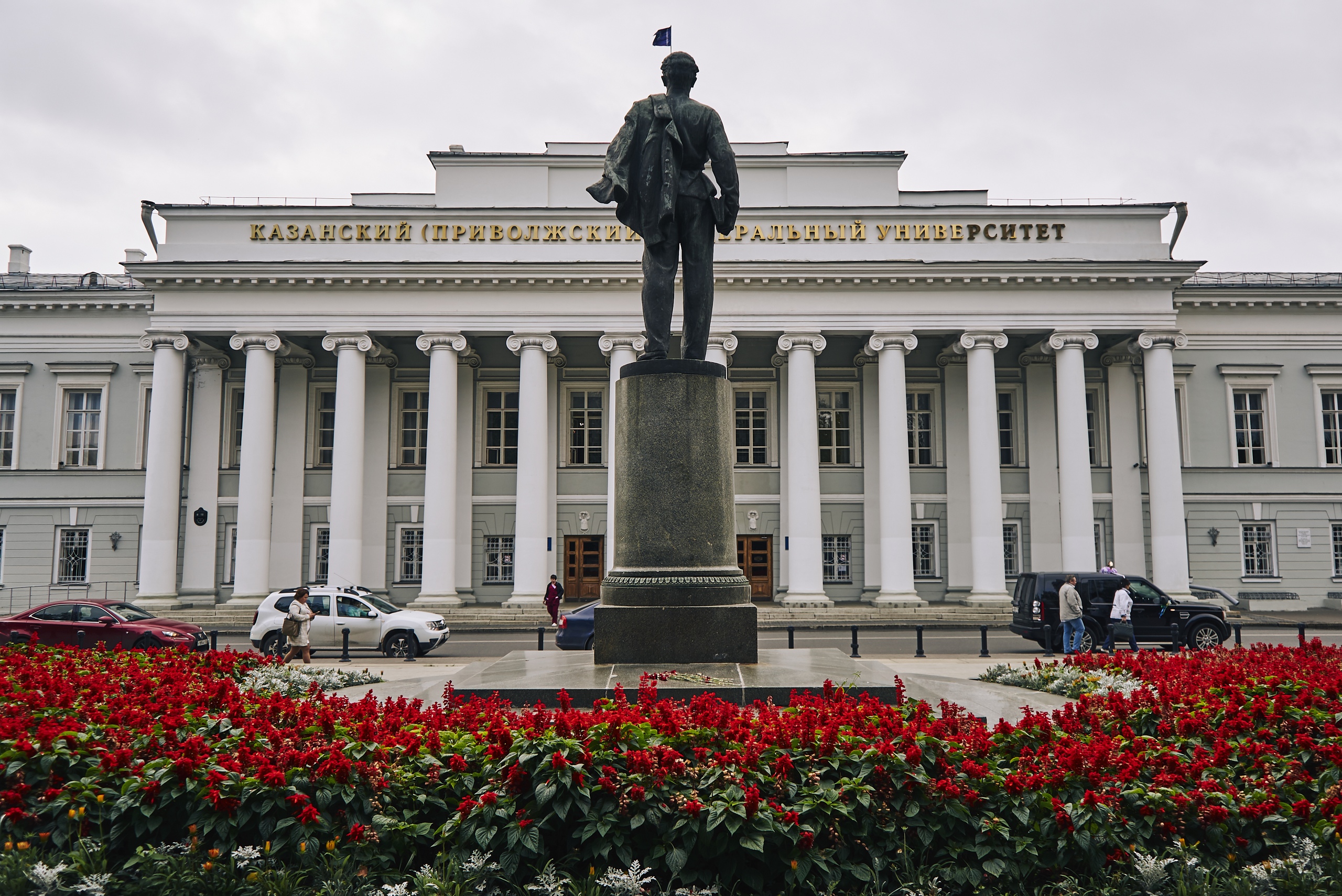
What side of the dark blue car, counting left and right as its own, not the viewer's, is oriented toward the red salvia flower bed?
right

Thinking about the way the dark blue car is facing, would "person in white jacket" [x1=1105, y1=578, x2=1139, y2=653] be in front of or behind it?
in front

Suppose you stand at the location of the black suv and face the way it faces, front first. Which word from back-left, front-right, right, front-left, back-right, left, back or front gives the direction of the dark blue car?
back

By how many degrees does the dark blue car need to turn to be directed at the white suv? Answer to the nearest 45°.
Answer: approximately 135° to its left

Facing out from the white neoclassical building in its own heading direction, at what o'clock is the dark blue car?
The dark blue car is roughly at 12 o'clock from the white neoclassical building.

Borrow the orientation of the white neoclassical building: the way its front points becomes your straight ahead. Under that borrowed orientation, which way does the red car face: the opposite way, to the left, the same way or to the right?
to the left

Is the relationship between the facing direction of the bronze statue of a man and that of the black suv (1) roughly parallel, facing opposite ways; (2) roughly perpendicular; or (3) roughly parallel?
roughly perpendicular

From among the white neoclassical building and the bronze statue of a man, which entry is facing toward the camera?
the white neoclassical building

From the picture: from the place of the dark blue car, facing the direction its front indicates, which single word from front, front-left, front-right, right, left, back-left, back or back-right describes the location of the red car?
back

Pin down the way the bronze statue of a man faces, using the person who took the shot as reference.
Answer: facing away from the viewer

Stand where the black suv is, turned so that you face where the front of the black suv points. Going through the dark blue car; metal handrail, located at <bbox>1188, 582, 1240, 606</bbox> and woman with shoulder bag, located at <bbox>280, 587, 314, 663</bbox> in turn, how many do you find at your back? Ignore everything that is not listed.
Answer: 2

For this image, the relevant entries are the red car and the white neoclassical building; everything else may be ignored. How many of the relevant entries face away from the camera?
0

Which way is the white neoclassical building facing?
toward the camera

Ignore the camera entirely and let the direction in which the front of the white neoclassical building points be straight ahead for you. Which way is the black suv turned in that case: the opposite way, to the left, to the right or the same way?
to the left

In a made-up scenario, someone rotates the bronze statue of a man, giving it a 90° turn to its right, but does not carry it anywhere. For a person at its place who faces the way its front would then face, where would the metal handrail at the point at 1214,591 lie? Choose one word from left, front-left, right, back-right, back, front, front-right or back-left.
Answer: front-left

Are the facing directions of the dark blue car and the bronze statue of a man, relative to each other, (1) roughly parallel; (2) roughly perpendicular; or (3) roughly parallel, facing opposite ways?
roughly perpendicular

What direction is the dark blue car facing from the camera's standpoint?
to the viewer's right

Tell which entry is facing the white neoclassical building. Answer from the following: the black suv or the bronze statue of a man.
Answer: the bronze statue of a man

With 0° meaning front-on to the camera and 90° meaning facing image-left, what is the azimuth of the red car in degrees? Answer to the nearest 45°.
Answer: approximately 315°

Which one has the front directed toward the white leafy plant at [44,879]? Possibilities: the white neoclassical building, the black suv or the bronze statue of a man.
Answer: the white neoclassical building

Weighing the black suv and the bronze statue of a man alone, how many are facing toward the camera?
0

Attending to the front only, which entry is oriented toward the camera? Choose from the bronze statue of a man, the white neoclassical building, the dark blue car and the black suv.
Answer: the white neoclassical building
